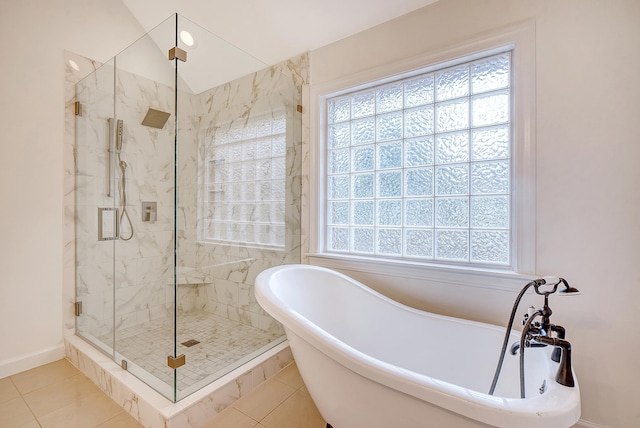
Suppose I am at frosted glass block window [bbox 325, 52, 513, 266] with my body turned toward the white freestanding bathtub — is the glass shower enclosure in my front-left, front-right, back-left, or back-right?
front-right

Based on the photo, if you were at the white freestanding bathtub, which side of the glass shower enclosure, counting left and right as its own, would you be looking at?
left

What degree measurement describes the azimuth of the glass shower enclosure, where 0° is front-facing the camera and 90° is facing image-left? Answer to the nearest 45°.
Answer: approximately 45°

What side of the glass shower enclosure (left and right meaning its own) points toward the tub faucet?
left

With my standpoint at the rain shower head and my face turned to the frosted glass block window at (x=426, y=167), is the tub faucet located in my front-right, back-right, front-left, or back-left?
front-right

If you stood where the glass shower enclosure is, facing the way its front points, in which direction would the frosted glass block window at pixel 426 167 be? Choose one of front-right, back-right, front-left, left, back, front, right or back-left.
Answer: left
